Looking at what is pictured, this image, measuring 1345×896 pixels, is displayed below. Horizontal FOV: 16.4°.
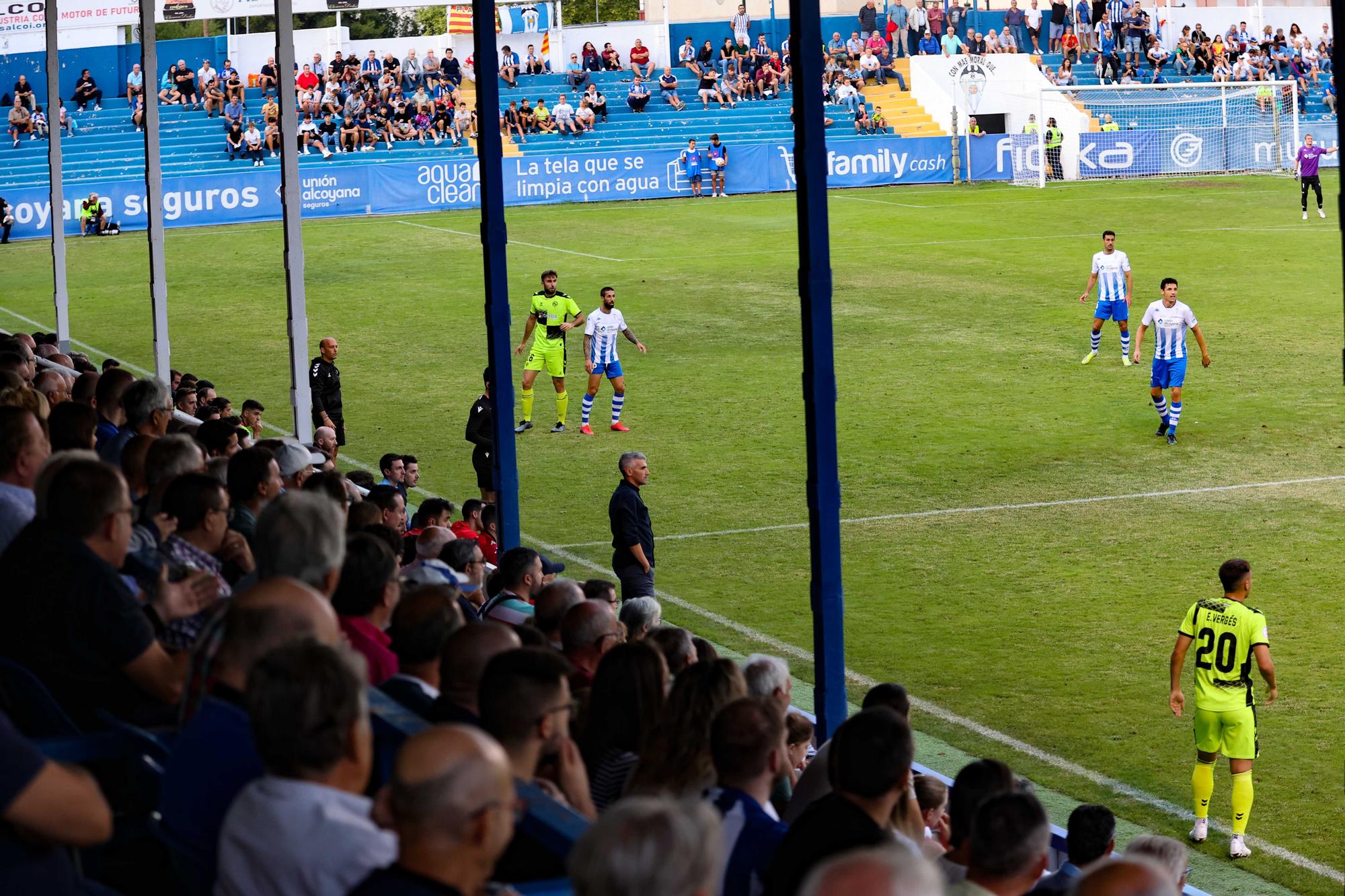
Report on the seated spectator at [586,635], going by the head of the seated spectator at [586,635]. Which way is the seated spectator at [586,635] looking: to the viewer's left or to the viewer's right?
to the viewer's right

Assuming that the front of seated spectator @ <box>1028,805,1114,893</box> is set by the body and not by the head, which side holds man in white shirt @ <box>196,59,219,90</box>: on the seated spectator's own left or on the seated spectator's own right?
on the seated spectator's own left

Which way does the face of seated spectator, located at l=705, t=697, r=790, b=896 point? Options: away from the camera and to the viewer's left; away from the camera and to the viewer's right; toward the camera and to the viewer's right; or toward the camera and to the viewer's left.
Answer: away from the camera and to the viewer's right

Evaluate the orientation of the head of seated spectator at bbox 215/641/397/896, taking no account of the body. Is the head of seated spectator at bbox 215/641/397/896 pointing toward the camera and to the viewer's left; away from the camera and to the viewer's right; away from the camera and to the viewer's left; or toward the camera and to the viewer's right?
away from the camera and to the viewer's right

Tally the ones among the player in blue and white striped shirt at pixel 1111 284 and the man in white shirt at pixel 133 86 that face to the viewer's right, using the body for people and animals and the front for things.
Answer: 0

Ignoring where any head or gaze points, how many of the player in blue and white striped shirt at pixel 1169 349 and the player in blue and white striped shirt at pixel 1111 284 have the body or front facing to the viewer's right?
0

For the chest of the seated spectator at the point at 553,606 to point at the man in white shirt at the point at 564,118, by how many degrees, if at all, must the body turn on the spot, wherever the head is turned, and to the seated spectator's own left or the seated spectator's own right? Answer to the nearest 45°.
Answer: approximately 45° to the seated spectator's own left

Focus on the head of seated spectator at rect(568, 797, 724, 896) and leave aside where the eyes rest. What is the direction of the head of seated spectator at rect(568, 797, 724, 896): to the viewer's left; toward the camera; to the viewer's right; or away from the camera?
away from the camera

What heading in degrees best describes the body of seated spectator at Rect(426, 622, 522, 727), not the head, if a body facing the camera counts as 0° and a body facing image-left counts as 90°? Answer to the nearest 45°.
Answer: approximately 225°

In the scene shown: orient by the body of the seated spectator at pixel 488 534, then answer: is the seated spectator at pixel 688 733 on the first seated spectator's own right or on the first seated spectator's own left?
on the first seated spectator's own right

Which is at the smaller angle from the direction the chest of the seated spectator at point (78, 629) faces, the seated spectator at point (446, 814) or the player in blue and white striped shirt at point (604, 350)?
the player in blue and white striped shirt
